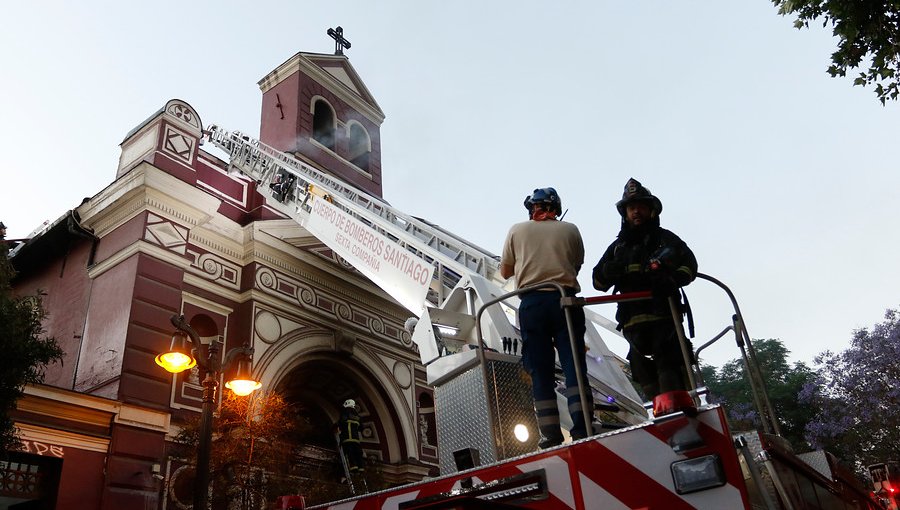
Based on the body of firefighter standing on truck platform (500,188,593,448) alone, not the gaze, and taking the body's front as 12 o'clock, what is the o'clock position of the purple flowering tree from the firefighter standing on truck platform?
The purple flowering tree is roughly at 1 o'clock from the firefighter standing on truck platform.

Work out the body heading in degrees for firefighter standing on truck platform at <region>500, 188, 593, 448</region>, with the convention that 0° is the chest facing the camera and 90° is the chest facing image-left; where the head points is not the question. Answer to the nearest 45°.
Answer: approximately 180°

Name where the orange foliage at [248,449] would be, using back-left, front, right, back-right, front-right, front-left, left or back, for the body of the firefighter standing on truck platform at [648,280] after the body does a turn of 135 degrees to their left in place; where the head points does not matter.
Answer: left

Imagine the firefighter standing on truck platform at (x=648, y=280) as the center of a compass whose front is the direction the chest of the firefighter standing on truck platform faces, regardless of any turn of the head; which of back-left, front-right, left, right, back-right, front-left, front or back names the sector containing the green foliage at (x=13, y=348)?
right

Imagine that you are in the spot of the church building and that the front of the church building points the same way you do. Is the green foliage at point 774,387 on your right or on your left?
on your left

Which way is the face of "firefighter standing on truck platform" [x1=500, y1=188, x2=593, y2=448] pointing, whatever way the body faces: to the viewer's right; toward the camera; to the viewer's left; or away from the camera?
away from the camera

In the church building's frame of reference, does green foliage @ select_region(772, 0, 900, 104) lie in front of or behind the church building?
in front

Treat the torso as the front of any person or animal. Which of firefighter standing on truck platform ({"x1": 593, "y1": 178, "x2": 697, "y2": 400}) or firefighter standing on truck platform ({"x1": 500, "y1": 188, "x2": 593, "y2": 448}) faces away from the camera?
firefighter standing on truck platform ({"x1": 500, "y1": 188, "x2": 593, "y2": 448})

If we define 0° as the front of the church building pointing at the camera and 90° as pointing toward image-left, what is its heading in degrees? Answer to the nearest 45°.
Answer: approximately 315°

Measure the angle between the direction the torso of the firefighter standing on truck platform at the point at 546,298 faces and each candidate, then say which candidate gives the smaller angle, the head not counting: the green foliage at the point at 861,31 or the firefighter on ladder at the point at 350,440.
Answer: the firefighter on ladder

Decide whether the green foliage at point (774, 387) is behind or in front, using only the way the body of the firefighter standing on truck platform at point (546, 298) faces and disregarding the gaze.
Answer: in front

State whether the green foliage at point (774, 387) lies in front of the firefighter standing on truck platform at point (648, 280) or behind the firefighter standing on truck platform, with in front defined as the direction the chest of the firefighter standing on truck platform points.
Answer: behind
